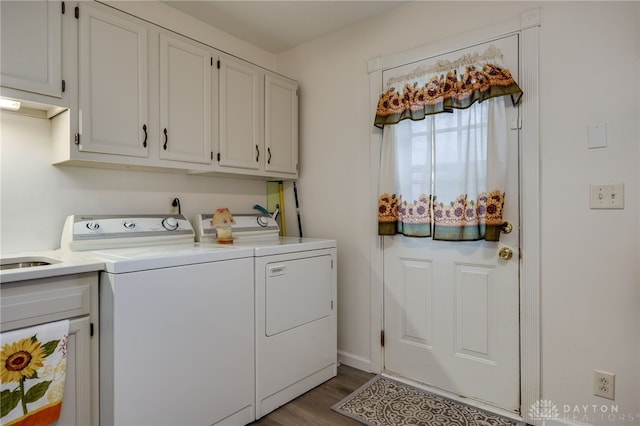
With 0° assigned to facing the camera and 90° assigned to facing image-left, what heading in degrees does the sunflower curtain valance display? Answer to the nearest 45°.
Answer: approximately 45°

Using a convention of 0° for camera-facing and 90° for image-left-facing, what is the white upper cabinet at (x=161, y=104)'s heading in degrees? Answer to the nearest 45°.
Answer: approximately 315°

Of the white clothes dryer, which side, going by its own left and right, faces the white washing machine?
right

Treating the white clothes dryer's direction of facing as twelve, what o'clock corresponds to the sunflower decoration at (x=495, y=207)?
The sunflower decoration is roughly at 11 o'clock from the white clothes dryer.

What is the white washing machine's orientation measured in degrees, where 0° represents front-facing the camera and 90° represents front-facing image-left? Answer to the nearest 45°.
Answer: approximately 315°

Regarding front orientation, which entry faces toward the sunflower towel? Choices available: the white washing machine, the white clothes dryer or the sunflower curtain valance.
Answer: the sunflower curtain valance

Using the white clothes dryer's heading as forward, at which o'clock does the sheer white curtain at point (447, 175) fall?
The sheer white curtain is roughly at 11 o'clock from the white clothes dryer.

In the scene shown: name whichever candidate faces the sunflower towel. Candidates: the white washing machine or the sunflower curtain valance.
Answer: the sunflower curtain valance

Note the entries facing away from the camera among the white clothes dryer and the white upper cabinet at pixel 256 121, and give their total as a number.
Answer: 0

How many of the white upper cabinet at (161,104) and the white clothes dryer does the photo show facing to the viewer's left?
0

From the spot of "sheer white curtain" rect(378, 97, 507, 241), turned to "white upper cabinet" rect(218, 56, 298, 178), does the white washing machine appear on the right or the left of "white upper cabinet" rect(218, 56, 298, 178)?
left

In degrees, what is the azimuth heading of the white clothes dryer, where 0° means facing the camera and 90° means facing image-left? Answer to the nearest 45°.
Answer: approximately 315°
